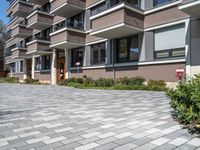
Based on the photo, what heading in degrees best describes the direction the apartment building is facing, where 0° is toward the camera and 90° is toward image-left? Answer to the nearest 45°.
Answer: approximately 45°

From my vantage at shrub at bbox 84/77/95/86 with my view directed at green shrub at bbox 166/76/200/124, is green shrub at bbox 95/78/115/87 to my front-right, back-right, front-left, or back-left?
front-left

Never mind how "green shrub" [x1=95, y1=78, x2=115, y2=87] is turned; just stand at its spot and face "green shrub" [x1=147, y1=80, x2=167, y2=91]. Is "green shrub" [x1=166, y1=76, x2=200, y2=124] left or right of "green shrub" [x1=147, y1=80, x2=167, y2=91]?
right

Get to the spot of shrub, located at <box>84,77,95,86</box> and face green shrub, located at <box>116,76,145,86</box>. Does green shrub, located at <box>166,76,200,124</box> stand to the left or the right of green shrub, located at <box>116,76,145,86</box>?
right
